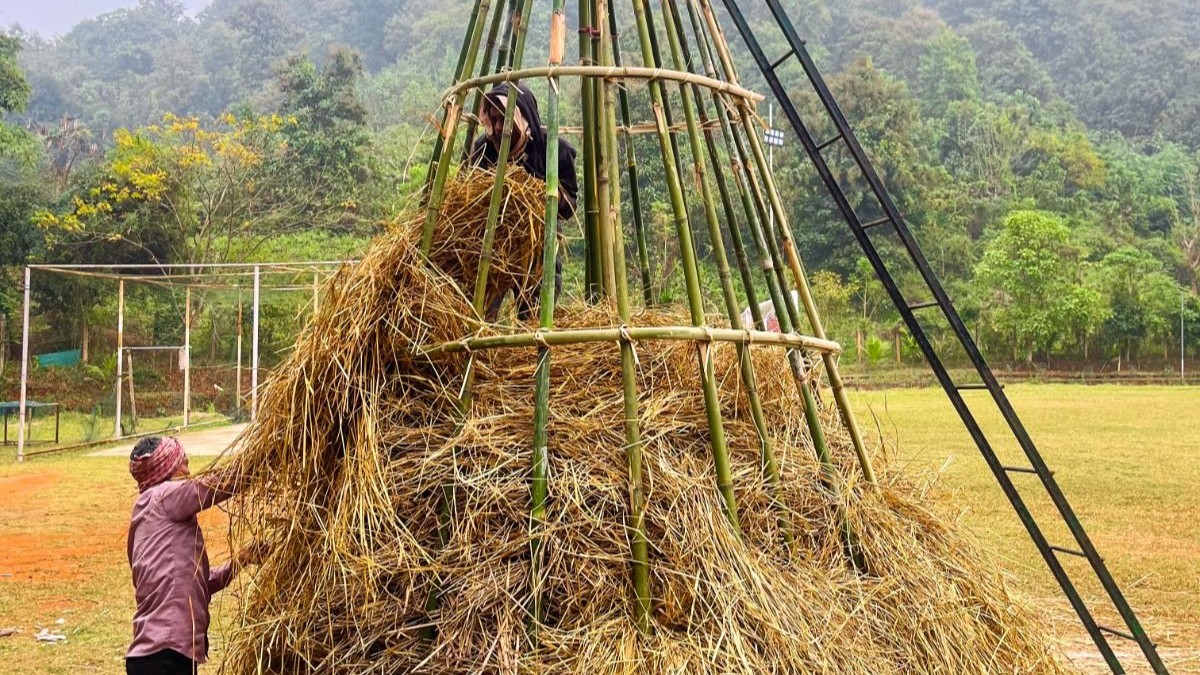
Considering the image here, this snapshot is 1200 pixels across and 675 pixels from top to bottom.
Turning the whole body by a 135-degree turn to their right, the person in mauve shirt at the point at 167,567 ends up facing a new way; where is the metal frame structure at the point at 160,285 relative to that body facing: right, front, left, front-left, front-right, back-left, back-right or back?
back

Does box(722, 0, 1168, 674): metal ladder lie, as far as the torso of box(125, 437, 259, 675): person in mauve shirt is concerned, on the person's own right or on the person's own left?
on the person's own right

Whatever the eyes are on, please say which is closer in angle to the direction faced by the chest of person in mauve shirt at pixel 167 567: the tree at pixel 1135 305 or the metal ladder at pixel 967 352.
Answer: the tree

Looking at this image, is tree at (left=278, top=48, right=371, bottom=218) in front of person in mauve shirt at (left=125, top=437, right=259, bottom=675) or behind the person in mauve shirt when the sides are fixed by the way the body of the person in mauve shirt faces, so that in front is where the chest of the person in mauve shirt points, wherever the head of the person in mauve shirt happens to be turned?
in front

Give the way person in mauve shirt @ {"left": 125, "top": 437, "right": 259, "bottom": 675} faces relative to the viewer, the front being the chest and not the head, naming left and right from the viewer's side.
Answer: facing away from the viewer and to the right of the viewer

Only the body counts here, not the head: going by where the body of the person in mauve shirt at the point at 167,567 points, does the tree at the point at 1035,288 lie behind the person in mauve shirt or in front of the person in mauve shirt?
in front

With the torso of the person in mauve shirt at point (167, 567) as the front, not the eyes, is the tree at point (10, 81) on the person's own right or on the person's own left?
on the person's own left

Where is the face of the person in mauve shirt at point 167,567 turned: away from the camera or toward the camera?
away from the camera

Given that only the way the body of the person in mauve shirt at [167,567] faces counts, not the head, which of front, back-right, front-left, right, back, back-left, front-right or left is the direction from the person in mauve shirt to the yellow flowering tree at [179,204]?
front-left
